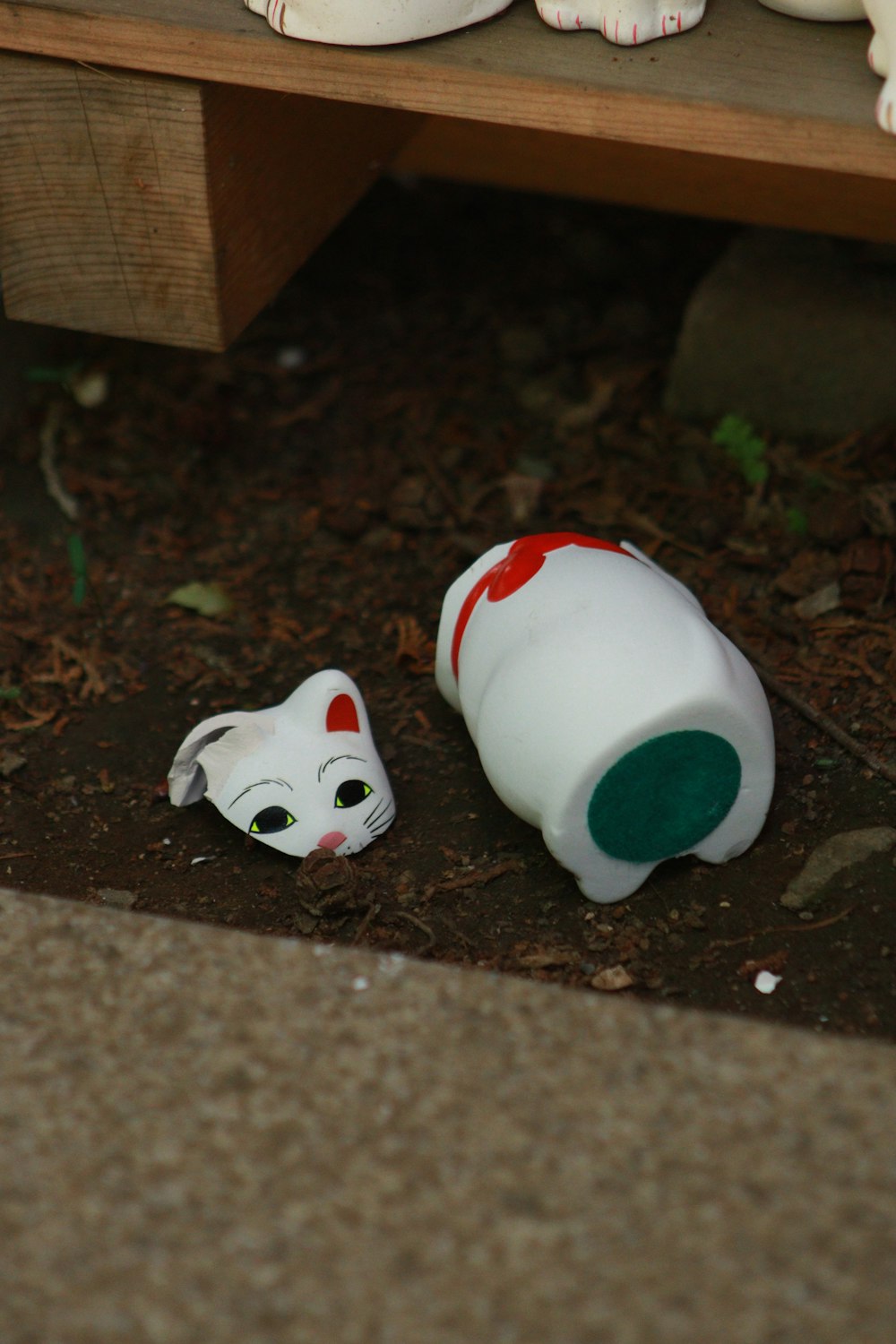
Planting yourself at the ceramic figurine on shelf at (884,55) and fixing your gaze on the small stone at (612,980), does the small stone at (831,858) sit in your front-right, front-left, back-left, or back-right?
front-left

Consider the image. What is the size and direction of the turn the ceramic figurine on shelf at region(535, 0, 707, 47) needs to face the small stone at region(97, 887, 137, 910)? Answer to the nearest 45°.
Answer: approximately 45° to its right

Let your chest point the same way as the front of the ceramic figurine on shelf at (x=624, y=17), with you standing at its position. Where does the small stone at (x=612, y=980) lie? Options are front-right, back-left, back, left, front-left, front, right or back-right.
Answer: front

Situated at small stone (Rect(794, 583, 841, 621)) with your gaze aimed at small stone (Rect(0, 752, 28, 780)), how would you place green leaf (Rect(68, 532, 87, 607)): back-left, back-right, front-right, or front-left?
front-right

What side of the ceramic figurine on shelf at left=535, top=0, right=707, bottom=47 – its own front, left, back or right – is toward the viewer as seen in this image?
front
